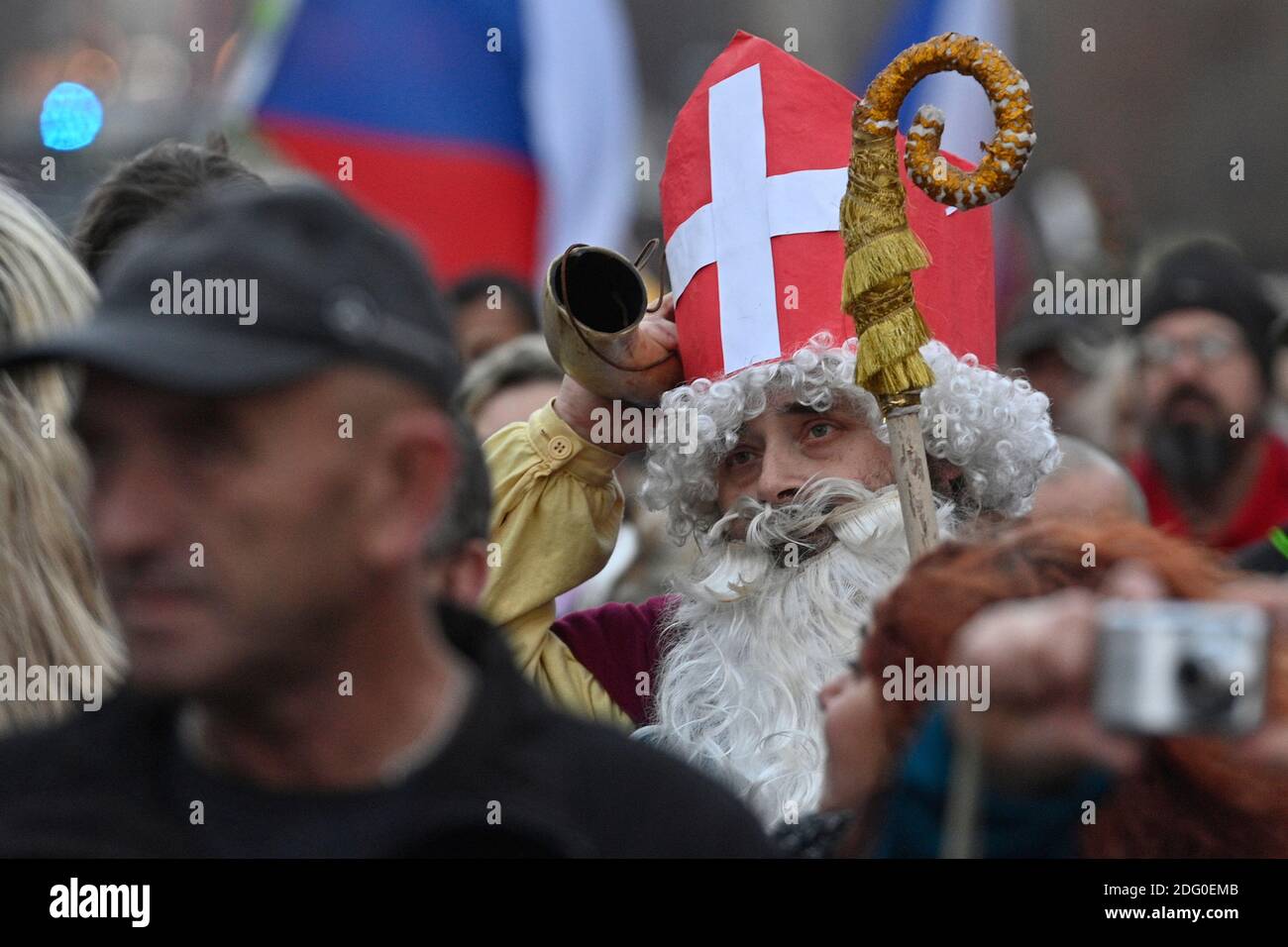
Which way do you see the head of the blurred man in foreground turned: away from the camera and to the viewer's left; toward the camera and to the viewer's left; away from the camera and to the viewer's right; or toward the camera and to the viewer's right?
toward the camera and to the viewer's left

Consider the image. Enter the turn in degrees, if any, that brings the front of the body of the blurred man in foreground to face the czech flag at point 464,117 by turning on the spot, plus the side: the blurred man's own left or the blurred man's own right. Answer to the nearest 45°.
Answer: approximately 135° to the blurred man's own right

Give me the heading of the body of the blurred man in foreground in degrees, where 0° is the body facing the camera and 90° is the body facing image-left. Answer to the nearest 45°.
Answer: approximately 45°

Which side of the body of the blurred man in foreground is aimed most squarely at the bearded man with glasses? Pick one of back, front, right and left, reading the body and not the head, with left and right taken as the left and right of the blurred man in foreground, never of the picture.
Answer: back
